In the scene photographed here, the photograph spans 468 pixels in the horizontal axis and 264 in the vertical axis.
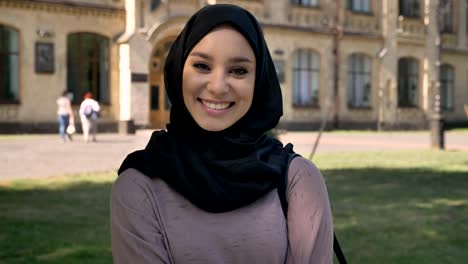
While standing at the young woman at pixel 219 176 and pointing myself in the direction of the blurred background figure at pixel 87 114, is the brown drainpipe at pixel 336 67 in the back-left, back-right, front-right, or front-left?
front-right

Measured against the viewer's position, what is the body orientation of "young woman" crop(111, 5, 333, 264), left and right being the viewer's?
facing the viewer

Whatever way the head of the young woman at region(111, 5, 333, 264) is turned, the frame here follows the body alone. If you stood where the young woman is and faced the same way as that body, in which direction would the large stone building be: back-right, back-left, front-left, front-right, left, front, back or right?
back

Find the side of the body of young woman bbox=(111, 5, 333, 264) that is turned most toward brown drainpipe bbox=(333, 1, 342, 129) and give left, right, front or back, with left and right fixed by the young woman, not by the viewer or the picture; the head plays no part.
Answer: back

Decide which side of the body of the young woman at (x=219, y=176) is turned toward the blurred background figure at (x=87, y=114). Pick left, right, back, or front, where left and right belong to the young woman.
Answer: back

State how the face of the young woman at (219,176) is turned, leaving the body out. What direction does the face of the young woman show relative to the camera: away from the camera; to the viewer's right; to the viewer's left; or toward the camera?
toward the camera
